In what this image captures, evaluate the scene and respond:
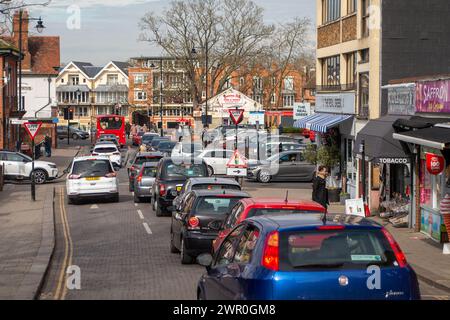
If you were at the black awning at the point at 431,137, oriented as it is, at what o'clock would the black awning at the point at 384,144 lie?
the black awning at the point at 384,144 is roughly at 4 o'clock from the black awning at the point at 431,137.

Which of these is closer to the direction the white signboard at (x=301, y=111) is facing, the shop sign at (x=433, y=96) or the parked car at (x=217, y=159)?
the shop sign

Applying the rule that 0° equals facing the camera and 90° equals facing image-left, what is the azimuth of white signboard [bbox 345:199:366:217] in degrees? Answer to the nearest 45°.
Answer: approximately 0°

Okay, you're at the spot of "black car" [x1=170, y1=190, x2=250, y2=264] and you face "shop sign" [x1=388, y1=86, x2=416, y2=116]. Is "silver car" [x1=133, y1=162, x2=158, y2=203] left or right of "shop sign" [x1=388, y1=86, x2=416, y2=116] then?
left

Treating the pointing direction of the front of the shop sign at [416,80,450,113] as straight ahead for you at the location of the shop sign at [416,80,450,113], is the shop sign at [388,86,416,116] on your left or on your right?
on your right

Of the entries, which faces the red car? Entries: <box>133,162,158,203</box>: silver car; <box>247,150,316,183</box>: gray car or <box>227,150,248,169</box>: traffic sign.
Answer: the traffic sign

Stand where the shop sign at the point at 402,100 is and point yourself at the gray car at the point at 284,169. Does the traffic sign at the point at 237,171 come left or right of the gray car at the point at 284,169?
left

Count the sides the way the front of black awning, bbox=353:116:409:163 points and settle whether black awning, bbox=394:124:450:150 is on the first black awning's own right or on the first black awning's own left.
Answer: on the first black awning's own left

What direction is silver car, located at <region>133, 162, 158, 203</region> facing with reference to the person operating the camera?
facing away from the viewer

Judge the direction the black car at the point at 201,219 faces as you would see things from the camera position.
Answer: facing away from the viewer and to the left of the viewer

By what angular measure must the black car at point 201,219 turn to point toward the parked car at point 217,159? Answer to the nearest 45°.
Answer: approximately 45° to its right
